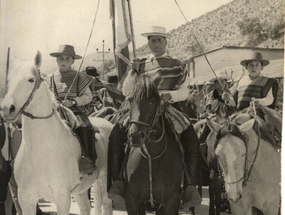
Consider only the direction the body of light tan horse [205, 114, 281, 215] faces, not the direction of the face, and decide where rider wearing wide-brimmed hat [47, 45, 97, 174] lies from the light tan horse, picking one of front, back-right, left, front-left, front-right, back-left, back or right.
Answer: front-right

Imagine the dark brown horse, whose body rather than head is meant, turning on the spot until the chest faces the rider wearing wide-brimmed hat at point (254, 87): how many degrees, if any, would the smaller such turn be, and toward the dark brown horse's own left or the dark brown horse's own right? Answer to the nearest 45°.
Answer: approximately 135° to the dark brown horse's own left

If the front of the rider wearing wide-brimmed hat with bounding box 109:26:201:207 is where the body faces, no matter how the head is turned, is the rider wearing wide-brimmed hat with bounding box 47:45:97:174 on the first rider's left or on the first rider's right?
on the first rider's right

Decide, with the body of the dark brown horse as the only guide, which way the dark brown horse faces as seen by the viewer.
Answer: toward the camera

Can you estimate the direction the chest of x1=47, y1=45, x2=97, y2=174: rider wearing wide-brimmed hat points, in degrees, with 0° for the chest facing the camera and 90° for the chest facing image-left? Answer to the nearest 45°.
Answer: approximately 45°

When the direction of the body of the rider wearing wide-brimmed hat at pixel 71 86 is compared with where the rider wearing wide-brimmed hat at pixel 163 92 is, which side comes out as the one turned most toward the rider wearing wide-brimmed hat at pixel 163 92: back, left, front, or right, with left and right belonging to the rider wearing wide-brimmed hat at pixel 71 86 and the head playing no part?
left

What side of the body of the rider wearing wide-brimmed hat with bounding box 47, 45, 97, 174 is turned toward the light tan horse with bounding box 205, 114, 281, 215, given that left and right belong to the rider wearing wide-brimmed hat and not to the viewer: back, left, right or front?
left

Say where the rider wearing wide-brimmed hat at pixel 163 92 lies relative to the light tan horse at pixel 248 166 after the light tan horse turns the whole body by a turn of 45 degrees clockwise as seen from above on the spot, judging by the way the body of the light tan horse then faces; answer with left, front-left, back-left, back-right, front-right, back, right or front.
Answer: front

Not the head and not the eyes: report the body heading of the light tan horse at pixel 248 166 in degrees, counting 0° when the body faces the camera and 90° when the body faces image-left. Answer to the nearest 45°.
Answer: approximately 45°

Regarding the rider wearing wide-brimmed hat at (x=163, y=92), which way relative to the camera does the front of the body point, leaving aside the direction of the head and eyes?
toward the camera

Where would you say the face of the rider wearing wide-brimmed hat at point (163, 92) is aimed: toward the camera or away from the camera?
toward the camera
